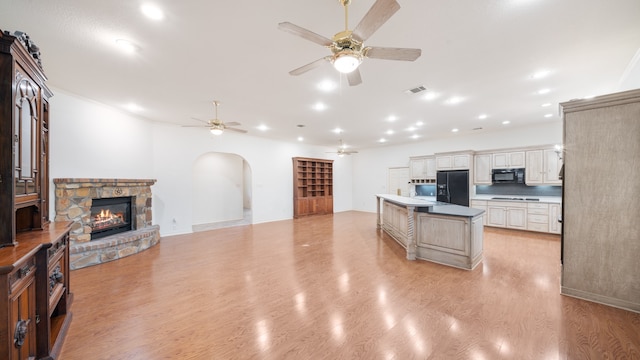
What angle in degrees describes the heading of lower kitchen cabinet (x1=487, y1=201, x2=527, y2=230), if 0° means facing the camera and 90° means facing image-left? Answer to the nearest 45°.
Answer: approximately 0°

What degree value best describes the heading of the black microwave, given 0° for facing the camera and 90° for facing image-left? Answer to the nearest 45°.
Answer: approximately 0°

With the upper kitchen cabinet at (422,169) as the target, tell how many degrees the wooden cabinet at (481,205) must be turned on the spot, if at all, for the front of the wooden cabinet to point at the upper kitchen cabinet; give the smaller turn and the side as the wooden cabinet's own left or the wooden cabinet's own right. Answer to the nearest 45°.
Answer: approximately 90° to the wooden cabinet's own right

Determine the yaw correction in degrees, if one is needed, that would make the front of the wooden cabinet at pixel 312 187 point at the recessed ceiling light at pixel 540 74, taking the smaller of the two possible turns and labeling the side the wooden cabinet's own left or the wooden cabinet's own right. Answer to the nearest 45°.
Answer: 0° — it already faces it

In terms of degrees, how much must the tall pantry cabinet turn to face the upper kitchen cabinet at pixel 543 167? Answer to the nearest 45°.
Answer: approximately 90° to its right
